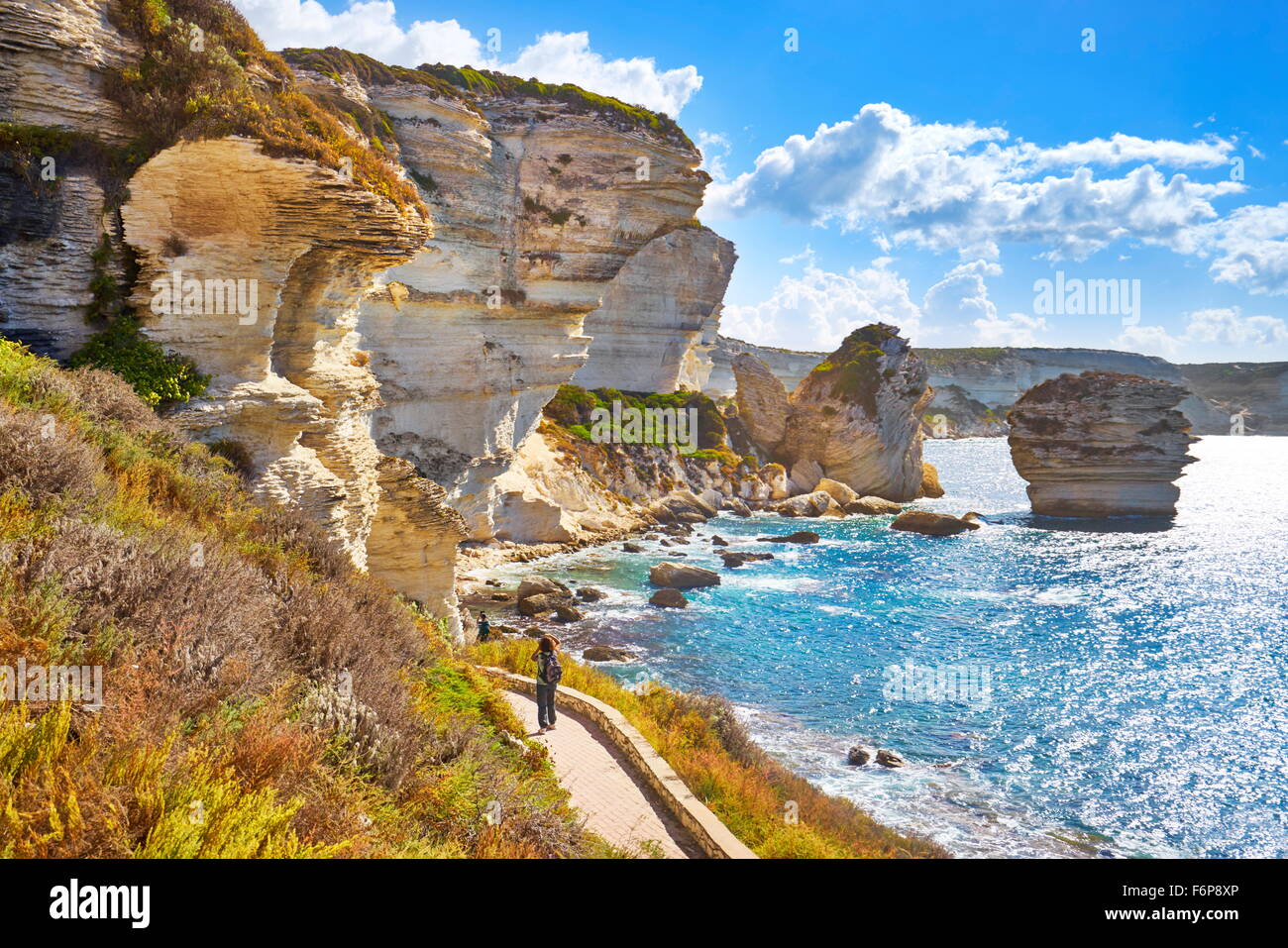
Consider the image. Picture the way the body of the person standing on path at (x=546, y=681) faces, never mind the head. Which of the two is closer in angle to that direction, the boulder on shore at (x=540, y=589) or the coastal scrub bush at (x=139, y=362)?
the boulder on shore

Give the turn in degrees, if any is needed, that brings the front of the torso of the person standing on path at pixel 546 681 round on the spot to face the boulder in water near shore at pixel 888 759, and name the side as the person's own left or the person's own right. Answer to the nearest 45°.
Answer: approximately 45° to the person's own right

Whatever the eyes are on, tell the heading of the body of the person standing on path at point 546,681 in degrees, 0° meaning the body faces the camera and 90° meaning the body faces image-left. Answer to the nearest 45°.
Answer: approximately 180°

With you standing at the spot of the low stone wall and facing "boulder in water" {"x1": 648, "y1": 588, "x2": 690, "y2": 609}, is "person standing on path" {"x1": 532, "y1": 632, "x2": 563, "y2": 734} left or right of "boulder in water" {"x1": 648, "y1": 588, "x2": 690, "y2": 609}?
left

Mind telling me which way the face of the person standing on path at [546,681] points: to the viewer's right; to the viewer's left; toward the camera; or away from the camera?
away from the camera

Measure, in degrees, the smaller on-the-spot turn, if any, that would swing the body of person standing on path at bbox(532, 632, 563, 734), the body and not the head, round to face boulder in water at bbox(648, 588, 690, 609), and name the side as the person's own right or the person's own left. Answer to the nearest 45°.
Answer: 0° — they already face it
